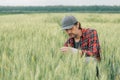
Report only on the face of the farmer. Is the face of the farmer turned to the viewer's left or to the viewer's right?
to the viewer's left

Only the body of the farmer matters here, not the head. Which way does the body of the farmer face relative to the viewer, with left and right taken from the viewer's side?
facing the viewer and to the left of the viewer
